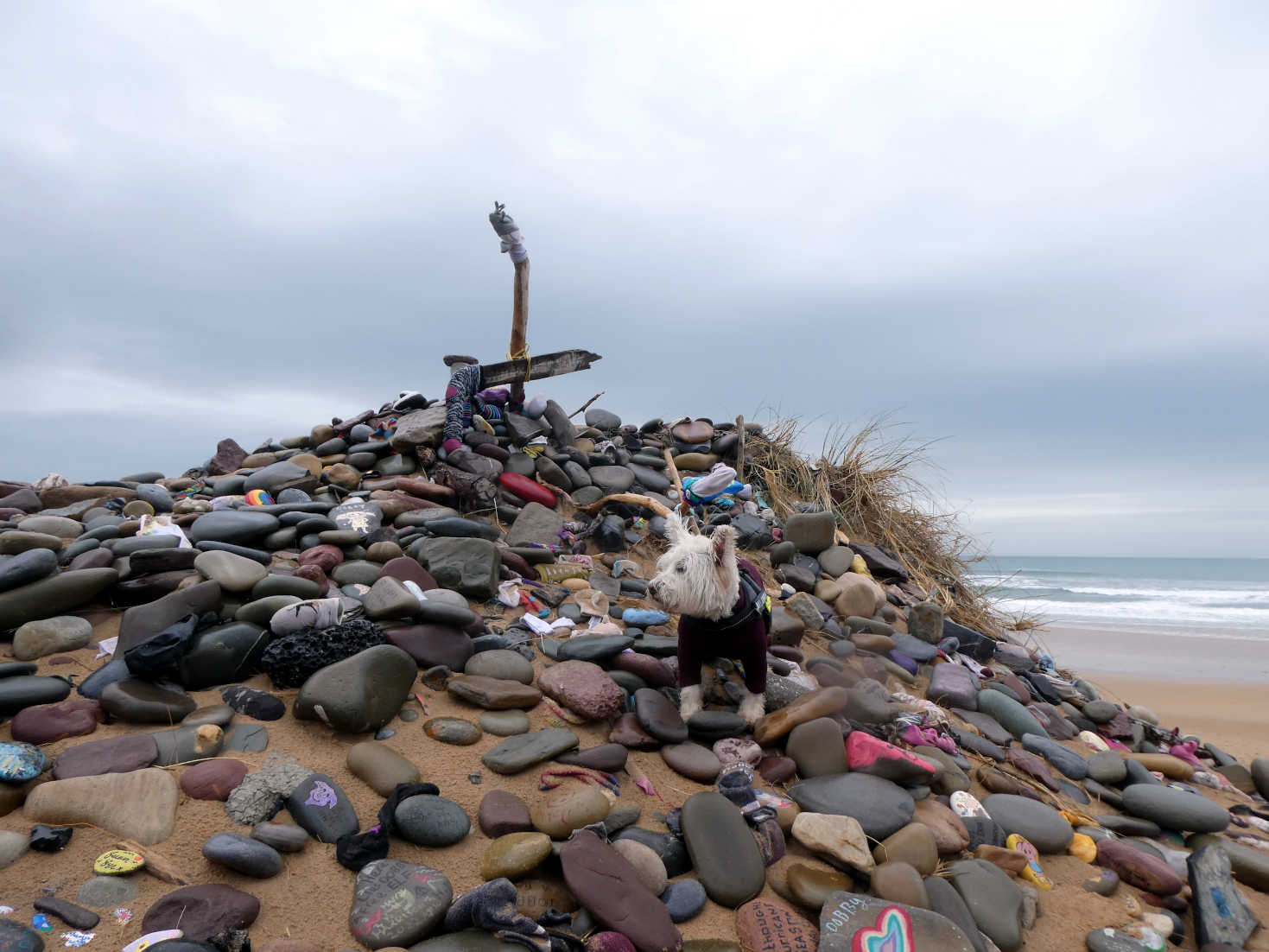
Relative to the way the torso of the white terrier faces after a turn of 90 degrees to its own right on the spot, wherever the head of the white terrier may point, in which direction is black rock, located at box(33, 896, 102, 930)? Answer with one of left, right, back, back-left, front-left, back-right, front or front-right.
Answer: front-left

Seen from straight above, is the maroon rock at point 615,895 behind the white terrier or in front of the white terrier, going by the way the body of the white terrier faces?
in front

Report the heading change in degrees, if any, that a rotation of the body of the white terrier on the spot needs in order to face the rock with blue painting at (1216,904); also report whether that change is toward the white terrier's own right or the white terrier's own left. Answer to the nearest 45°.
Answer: approximately 90° to the white terrier's own left

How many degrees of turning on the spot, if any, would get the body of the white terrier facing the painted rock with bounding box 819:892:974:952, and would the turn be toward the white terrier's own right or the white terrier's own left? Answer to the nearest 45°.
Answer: approximately 45° to the white terrier's own left

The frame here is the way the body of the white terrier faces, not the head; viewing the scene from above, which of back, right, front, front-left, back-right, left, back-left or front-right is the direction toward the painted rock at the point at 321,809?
front-right

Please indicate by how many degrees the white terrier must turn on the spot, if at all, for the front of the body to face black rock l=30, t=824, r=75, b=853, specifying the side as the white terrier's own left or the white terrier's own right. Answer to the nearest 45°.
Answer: approximately 45° to the white terrier's own right

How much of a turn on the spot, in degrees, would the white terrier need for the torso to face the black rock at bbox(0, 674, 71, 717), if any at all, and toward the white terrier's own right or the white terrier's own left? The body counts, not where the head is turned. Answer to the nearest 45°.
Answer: approximately 90° to the white terrier's own right

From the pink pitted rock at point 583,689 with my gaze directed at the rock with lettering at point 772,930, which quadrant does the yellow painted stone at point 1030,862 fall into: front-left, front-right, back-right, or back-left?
front-left

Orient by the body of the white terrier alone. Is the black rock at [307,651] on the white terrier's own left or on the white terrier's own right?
on the white terrier's own right

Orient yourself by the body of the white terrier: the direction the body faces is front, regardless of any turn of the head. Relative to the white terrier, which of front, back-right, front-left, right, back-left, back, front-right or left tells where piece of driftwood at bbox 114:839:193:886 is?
front-right

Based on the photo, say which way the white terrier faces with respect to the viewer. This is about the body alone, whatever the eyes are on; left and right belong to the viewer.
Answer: facing the viewer

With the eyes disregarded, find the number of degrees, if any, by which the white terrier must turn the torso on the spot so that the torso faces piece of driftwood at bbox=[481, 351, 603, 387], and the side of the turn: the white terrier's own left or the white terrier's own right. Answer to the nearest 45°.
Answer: approximately 135° to the white terrier's own right

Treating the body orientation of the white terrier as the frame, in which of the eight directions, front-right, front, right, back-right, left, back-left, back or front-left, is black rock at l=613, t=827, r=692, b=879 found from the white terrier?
front

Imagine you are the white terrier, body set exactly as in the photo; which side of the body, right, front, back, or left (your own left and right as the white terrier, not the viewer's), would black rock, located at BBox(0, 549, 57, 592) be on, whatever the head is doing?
right

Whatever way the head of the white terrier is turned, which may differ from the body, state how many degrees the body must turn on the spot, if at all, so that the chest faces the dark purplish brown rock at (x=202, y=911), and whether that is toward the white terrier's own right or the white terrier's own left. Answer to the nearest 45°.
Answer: approximately 45° to the white terrier's own right

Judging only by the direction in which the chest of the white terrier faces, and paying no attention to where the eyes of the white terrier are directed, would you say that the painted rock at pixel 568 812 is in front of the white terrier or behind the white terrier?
in front
